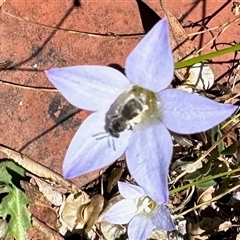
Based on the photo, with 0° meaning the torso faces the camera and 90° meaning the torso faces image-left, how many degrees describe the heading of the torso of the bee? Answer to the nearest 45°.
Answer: approximately 45°
